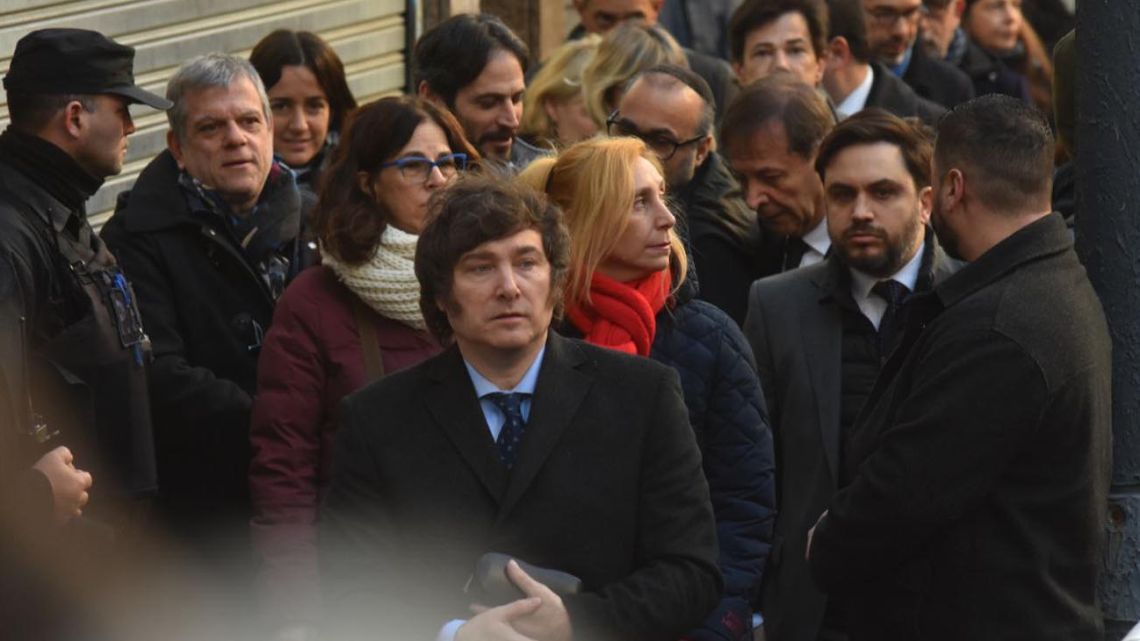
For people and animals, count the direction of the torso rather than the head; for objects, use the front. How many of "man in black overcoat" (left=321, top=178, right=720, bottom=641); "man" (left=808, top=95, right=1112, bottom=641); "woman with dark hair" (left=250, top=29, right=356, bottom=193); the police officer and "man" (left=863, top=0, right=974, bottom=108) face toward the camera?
3

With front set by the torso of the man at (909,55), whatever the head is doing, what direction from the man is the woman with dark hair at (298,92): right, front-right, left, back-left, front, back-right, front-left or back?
front-right

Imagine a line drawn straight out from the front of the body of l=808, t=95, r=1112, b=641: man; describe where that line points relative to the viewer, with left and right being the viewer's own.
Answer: facing away from the viewer and to the left of the viewer

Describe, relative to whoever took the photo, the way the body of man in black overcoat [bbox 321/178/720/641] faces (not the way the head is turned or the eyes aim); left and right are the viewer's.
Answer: facing the viewer

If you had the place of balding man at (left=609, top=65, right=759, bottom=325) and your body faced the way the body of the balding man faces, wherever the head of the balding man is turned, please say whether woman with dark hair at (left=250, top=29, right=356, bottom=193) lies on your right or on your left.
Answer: on your right

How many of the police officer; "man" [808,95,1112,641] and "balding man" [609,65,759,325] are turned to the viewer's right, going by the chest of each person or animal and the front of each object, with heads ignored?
1

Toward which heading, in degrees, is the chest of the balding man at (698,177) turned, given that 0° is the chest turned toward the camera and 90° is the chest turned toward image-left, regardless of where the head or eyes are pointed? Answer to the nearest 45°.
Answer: approximately 45°

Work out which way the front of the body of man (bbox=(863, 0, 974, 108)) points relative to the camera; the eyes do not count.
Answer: toward the camera

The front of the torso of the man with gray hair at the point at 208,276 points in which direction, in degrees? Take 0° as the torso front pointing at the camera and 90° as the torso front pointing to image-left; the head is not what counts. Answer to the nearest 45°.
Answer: approximately 315°

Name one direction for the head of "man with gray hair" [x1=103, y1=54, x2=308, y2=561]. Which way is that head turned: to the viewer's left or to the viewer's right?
to the viewer's right
